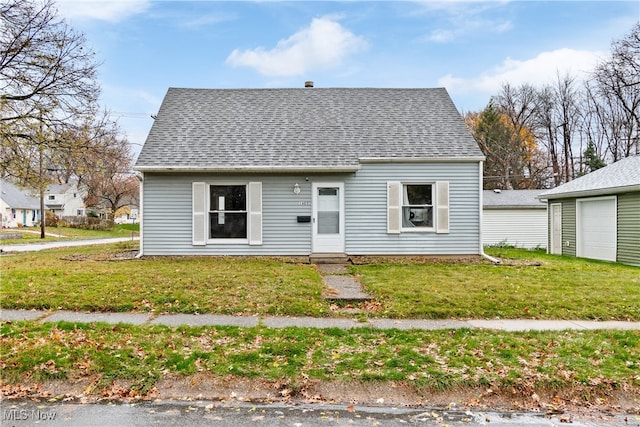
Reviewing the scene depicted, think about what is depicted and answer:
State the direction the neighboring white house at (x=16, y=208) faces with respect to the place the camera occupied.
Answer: facing the viewer and to the right of the viewer

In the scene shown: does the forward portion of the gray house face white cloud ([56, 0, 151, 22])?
no

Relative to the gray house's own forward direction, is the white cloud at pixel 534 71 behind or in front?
behind

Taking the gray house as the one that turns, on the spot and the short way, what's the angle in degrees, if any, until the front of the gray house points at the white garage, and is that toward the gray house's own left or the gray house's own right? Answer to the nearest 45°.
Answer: approximately 135° to the gray house's own left

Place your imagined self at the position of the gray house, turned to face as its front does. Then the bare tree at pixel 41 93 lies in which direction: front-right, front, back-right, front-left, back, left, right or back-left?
right

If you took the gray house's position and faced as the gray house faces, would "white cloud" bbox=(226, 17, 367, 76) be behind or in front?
behind

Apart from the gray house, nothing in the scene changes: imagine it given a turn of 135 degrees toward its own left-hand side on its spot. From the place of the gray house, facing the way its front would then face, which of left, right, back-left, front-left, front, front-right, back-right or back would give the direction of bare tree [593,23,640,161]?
front

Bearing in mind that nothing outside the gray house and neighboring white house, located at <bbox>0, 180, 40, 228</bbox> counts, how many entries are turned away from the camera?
0

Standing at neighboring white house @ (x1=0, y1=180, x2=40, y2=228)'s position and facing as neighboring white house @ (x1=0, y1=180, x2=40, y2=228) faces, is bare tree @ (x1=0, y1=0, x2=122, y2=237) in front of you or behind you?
in front

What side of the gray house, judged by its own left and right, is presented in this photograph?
front
